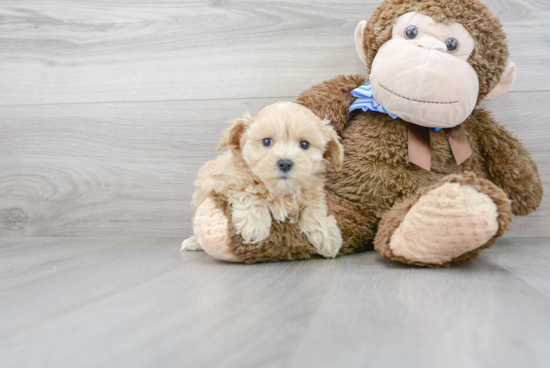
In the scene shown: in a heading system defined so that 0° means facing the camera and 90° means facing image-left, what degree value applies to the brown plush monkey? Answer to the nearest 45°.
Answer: approximately 0°
